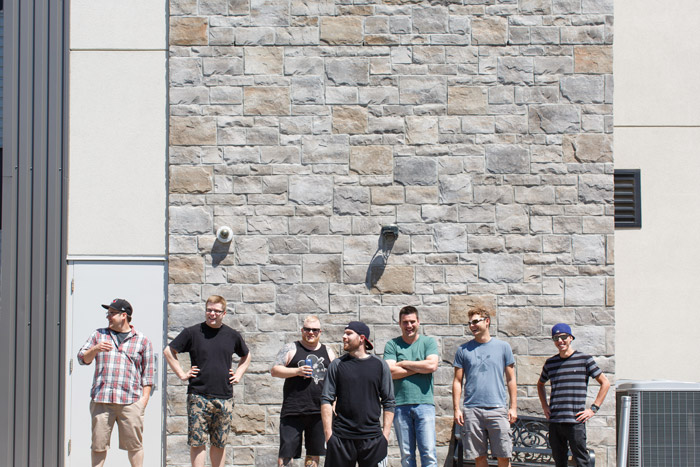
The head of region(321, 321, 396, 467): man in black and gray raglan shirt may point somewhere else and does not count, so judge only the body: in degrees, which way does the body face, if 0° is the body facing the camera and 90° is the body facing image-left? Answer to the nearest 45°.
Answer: approximately 0°

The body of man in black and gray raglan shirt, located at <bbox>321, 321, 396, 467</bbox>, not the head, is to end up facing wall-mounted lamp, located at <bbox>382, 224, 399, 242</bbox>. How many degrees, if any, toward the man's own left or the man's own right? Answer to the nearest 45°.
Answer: approximately 180°

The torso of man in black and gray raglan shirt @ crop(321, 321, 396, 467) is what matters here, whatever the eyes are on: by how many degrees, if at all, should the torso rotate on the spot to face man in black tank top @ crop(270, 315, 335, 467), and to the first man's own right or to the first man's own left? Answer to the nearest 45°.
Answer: approximately 135° to the first man's own right

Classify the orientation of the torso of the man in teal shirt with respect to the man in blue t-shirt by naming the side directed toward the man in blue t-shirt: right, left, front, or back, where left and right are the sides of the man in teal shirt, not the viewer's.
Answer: left

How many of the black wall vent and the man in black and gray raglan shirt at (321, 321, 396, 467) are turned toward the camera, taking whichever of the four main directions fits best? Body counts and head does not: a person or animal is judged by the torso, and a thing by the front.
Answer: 2

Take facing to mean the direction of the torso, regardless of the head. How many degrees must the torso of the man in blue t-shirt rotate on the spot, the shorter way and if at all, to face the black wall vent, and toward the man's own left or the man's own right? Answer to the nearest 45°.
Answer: approximately 135° to the man's own left

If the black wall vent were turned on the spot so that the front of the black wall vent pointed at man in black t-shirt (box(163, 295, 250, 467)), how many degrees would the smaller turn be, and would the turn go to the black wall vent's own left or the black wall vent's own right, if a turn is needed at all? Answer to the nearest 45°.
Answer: approximately 45° to the black wall vent's own right

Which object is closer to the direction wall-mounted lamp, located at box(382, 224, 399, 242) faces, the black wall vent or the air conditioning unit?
the air conditioning unit

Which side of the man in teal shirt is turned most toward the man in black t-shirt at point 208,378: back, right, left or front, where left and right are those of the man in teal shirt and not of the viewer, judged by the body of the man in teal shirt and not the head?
right

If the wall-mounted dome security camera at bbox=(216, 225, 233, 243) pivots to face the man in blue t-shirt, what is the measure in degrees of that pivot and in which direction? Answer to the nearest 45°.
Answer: approximately 45° to its left

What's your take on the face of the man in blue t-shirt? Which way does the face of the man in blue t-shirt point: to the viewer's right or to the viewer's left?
to the viewer's left

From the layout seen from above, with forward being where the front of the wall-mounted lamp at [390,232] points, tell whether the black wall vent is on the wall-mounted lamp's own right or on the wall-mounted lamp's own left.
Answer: on the wall-mounted lamp's own left

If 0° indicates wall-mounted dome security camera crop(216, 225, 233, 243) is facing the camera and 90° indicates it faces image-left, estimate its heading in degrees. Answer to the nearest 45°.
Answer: approximately 0°
